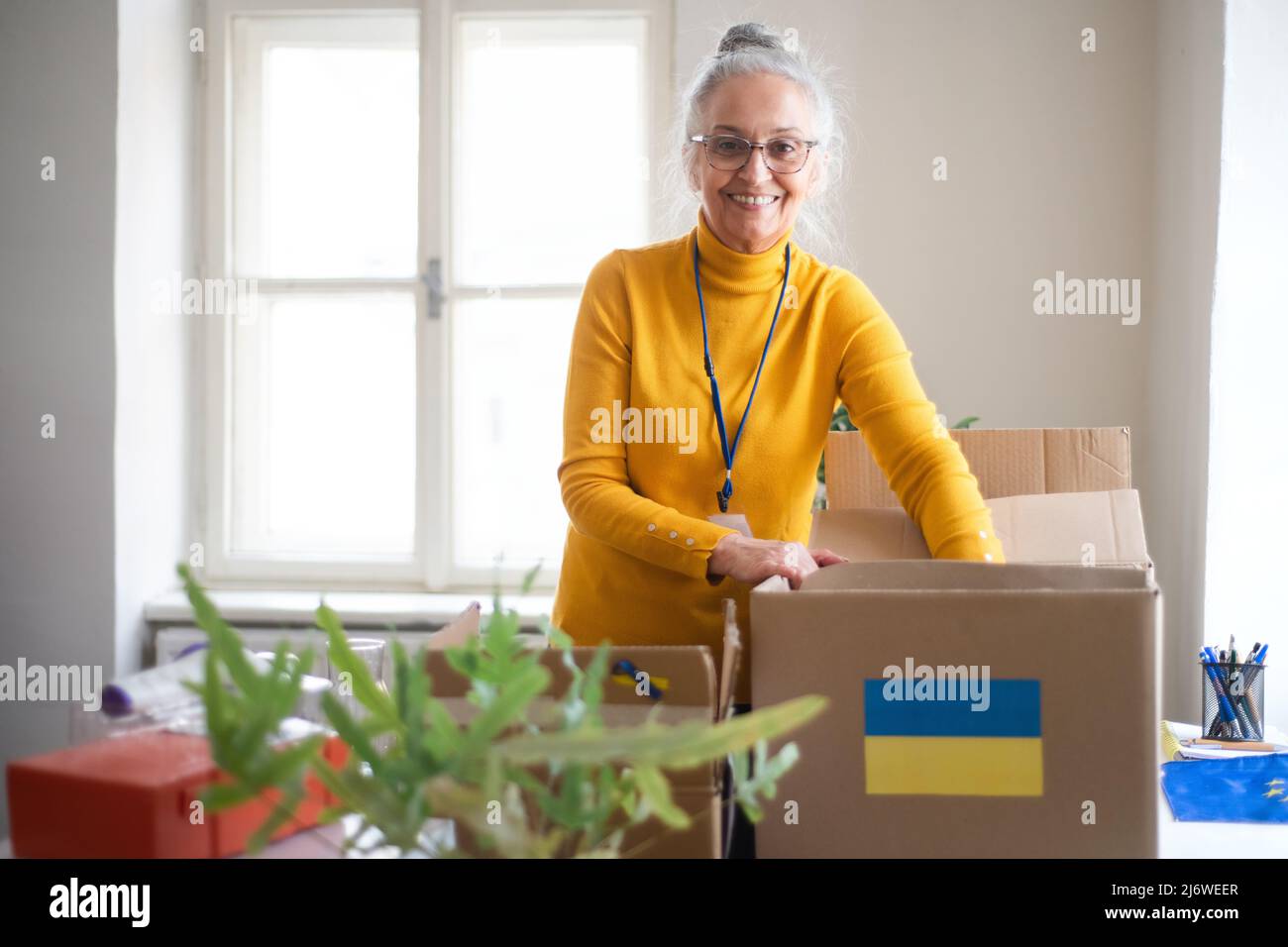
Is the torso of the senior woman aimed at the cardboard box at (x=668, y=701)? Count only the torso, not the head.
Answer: yes

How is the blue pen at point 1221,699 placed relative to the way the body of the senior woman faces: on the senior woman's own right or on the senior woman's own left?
on the senior woman's own left

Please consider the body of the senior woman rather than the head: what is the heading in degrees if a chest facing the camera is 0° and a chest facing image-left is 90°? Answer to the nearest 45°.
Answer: approximately 0°

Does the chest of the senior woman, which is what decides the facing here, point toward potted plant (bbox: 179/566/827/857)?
yes
